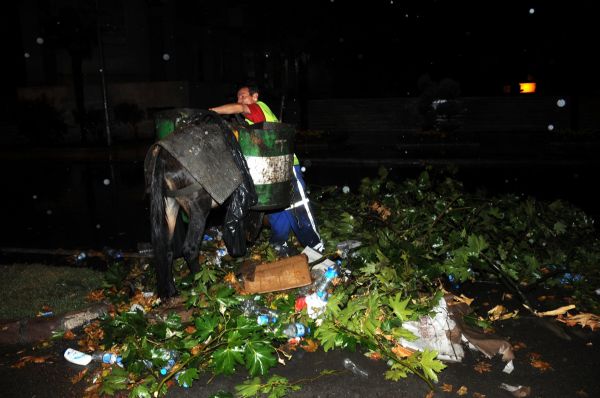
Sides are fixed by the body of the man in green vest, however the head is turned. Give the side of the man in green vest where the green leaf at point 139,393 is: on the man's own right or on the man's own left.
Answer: on the man's own left

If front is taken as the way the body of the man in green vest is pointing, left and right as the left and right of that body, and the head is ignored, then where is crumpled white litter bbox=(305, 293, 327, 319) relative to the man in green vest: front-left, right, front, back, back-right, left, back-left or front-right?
left

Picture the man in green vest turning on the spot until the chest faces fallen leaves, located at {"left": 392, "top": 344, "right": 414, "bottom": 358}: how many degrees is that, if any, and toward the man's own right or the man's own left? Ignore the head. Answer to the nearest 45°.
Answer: approximately 90° to the man's own left

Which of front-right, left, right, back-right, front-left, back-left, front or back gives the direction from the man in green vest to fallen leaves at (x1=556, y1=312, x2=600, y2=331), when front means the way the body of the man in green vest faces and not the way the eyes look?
back-left

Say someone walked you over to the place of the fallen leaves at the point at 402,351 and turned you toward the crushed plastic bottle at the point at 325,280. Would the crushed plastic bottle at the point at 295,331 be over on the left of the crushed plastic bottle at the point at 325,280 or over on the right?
left

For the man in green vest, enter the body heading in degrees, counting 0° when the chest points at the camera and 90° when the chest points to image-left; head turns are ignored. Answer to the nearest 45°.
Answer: approximately 90°

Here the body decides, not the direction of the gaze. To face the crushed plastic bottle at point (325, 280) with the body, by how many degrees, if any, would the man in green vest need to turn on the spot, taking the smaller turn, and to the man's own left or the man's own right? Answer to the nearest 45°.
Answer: approximately 90° to the man's own left
